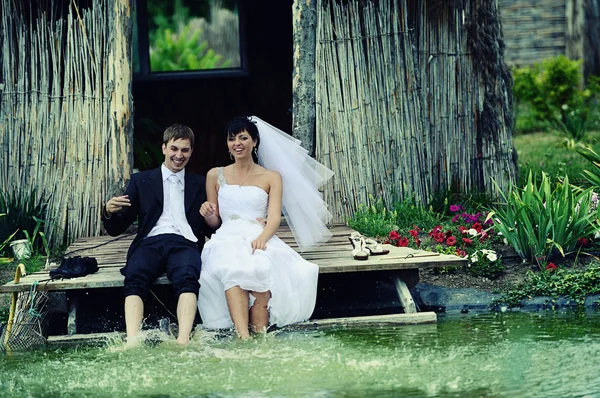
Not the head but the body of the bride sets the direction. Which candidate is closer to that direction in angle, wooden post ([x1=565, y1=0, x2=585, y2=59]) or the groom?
the groom

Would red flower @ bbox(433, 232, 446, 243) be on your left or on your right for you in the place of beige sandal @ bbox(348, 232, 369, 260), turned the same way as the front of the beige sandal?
on your left

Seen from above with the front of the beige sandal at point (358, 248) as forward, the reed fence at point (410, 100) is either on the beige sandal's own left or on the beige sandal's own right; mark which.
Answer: on the beige sandal's own left

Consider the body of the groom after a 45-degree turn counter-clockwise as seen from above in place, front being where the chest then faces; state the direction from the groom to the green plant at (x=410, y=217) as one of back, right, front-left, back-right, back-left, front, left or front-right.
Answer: left

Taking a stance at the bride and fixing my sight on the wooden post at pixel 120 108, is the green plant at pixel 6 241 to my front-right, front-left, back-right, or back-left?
front-left

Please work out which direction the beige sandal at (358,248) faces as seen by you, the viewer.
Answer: facing the viewer and to the right of the viewer

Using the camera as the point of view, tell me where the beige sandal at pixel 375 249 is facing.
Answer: facing to the right of the viewer

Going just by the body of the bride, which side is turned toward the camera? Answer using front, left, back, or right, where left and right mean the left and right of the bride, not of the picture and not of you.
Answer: front

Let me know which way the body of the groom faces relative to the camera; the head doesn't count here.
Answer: toward the camera

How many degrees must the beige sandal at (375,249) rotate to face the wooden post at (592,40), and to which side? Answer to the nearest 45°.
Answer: approximately 90° to its left

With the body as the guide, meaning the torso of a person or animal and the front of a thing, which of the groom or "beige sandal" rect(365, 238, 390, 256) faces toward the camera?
the groom

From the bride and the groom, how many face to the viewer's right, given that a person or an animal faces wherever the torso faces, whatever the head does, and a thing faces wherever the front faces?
0

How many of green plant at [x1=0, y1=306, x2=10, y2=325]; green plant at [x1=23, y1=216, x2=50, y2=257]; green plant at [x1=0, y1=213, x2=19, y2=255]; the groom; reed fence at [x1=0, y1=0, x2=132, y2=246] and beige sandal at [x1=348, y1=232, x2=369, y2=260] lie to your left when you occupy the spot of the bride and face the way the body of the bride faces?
1
